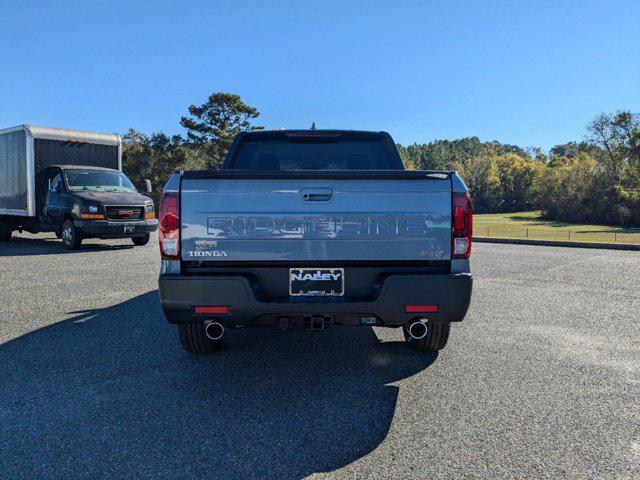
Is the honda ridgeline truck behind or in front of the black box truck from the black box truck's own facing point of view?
in front

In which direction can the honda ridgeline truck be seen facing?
away from the camera

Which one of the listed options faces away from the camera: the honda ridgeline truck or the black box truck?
the honda ridgeline truck

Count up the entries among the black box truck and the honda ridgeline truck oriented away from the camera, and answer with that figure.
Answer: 1

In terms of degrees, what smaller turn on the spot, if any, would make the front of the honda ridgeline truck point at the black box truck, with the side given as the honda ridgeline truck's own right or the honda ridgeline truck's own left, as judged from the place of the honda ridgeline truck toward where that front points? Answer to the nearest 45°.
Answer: approximately 45° to the honda ridgeline truck's own left

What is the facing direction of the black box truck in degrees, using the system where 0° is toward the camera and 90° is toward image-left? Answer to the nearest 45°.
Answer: approximately 315°
